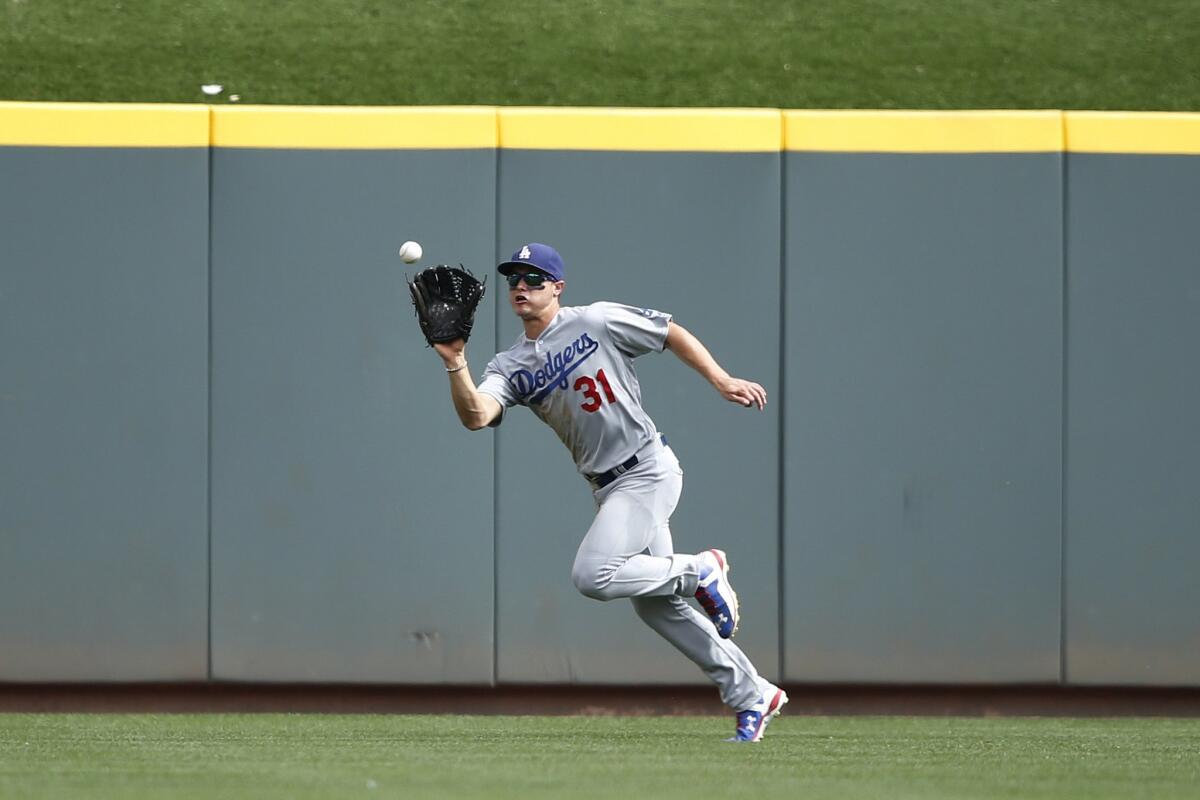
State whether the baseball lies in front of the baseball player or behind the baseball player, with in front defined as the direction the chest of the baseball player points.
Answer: in front

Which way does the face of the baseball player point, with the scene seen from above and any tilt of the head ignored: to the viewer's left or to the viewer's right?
to the viewer's left

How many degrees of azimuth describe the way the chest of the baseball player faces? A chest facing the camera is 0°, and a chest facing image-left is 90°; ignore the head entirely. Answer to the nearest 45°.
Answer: approximately 45°
